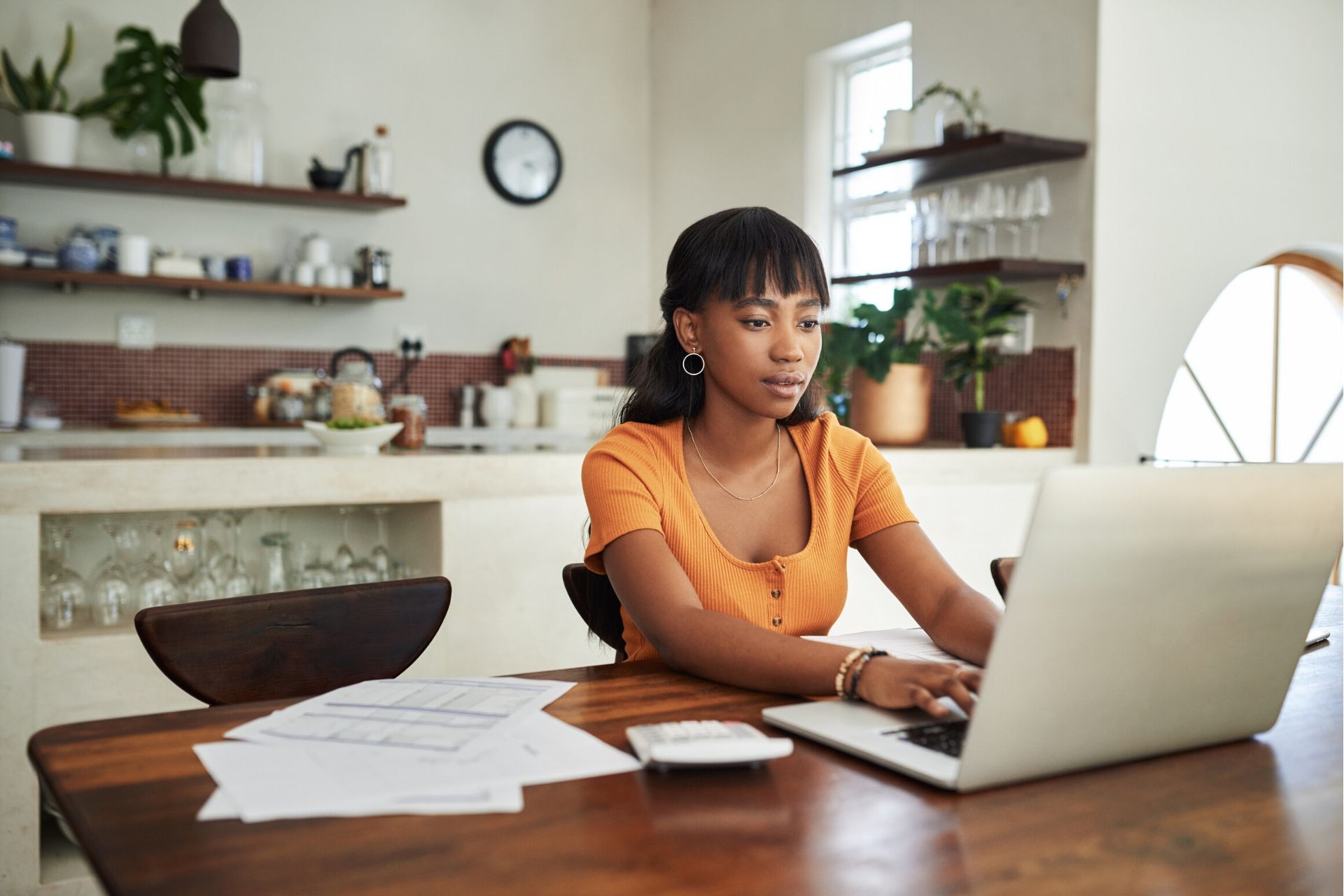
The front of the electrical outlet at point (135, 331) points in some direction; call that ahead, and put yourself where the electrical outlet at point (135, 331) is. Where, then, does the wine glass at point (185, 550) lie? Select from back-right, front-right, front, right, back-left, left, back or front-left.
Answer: front

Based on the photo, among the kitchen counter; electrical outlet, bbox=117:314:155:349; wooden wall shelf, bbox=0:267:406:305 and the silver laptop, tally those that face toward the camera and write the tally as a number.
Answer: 3

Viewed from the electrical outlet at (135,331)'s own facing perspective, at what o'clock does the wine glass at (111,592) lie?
The wine glass is roughly at 12 o'clock from the electrical outlet.

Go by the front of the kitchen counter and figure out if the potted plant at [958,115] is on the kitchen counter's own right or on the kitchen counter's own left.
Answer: on the kitchen counter's own left

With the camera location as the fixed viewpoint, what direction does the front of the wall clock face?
facing the viewer and to the right of the viewer

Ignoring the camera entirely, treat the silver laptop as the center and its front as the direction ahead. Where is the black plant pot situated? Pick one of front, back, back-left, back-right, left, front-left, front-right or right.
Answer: front-right

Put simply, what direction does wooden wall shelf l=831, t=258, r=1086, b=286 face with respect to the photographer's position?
facing the viewer and to the left of the viewer

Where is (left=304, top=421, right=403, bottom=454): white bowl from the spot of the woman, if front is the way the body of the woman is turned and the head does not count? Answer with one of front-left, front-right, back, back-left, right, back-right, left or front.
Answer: back

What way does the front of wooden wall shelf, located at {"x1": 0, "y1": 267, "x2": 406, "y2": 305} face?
toward the camera

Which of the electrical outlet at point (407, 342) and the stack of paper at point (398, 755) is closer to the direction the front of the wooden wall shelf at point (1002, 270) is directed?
the stack of paper

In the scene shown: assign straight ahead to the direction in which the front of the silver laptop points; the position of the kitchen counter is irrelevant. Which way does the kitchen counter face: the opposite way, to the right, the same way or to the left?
the opposite way

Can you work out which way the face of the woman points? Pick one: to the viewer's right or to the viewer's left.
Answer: to the viewer's right

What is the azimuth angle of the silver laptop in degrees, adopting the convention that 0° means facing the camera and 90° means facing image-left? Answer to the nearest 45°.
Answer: approximately 135°

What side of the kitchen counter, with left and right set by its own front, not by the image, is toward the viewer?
front
